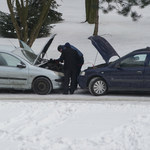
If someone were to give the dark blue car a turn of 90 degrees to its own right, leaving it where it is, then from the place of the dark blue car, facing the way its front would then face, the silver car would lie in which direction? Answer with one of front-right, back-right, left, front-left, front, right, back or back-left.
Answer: left

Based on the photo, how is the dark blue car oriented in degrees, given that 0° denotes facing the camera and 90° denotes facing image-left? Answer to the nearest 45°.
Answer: approximately 90°

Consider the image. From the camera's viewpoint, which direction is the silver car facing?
to the viewer's right

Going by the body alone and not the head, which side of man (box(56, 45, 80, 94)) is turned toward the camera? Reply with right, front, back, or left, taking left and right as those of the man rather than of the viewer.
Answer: left

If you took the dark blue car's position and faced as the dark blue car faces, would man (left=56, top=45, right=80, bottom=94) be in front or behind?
in front

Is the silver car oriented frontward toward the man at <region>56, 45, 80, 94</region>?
yes

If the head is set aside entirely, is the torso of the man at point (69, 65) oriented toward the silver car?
yes

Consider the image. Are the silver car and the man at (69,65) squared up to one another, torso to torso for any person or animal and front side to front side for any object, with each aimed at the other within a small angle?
yes

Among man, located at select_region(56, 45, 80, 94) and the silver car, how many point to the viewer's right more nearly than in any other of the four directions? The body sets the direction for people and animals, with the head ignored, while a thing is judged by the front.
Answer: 1
